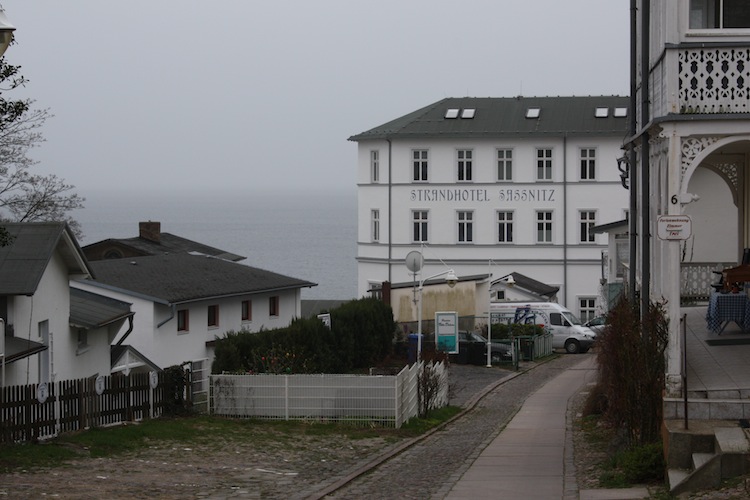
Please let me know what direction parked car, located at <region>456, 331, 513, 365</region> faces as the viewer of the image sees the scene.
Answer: facing to the right of the viewer

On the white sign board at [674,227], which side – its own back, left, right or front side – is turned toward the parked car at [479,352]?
back

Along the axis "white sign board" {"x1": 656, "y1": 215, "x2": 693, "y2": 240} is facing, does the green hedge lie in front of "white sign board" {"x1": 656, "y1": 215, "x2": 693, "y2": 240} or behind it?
behind

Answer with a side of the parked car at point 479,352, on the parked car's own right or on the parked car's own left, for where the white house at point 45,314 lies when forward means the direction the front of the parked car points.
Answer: on the parked car's own right

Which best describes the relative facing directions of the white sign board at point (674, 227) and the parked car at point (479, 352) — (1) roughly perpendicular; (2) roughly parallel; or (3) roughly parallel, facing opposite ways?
roughly perpendicular

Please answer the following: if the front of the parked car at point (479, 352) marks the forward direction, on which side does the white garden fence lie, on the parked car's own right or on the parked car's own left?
on the parked car's own right

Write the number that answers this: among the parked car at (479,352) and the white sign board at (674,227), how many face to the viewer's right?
1
